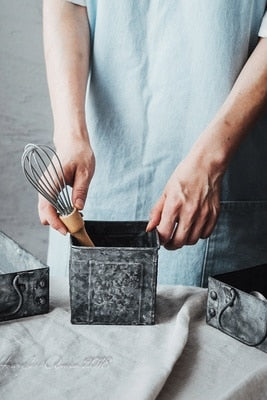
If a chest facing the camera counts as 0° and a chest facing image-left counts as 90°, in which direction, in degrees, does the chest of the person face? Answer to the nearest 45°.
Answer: approximately 0°
